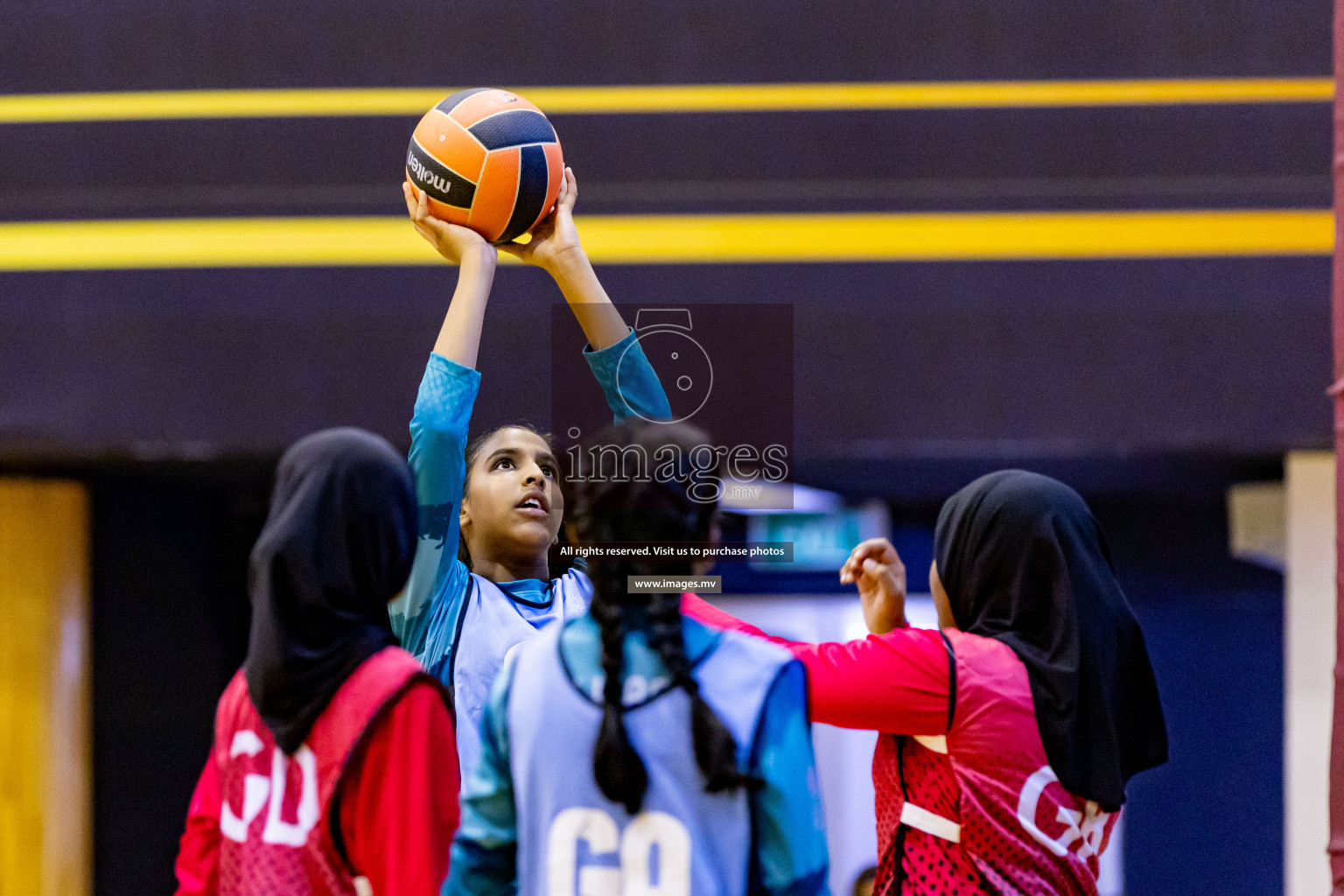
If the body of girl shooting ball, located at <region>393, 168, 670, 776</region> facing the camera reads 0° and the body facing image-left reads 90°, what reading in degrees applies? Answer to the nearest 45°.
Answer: approximately 315°

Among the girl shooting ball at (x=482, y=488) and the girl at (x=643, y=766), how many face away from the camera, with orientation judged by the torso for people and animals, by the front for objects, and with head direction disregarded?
1

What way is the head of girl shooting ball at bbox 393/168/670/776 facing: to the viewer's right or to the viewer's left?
to the viewer's right

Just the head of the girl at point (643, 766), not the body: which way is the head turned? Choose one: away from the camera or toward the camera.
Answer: away from the camera

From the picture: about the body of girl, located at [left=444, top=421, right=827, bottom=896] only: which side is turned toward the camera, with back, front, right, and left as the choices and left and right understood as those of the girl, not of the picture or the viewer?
back

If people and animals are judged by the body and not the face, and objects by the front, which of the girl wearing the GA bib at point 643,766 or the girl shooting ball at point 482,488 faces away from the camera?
the girl wearing the GA bib at point 643,766
